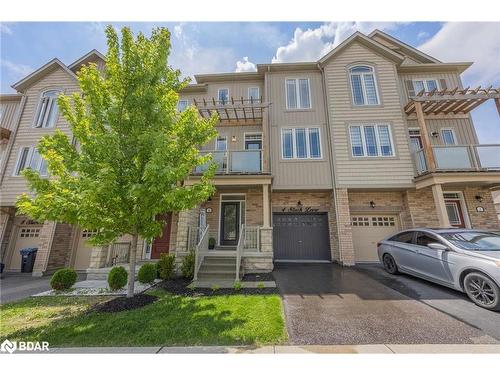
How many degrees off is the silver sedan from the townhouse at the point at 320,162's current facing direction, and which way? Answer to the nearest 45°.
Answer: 0° — it already faces it

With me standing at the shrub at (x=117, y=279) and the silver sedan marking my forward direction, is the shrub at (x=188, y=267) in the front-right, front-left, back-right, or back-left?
front-left

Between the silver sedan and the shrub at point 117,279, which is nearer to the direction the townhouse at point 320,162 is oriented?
the silver sedan

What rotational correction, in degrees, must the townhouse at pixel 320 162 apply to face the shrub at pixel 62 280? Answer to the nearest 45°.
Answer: approximately 90° to its right

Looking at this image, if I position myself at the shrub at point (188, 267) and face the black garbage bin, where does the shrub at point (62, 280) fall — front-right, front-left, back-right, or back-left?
front-left

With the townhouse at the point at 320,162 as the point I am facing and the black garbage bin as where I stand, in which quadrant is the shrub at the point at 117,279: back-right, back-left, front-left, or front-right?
front-right

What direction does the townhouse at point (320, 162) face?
toward the camera

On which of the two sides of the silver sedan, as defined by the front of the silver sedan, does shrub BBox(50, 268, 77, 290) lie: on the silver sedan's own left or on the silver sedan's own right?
on the silver sedan's own right

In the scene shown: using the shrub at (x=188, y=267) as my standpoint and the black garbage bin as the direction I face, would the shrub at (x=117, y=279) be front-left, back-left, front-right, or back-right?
front-left
